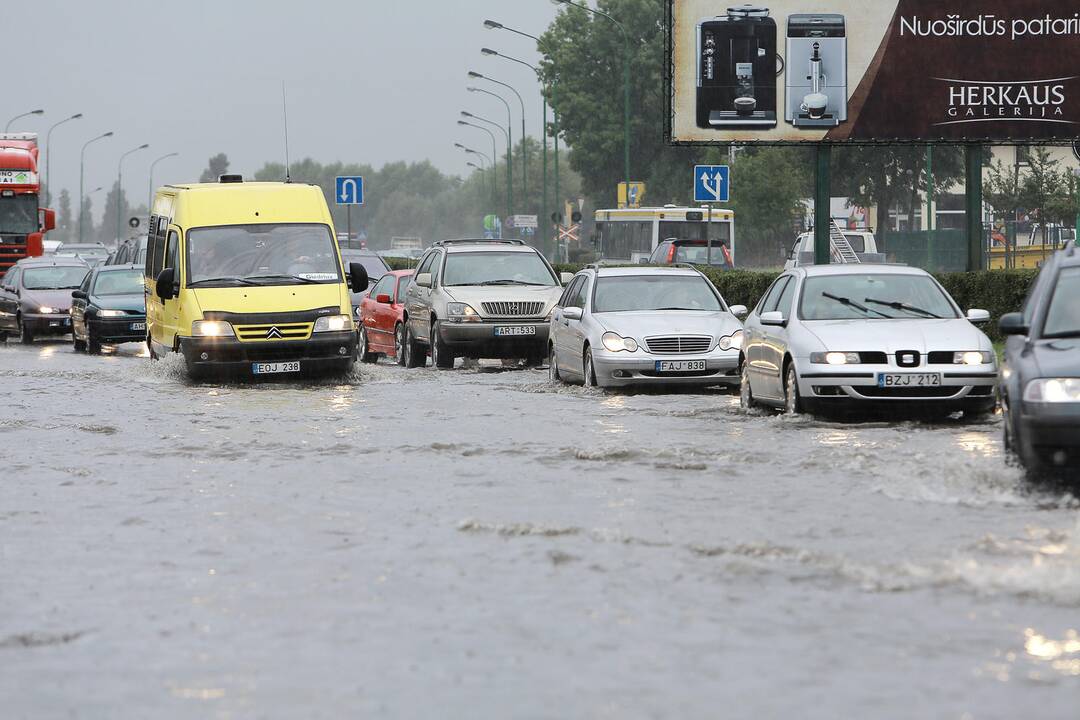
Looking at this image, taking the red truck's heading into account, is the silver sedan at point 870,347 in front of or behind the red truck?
in front

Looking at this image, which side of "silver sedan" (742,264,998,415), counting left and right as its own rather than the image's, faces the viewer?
front

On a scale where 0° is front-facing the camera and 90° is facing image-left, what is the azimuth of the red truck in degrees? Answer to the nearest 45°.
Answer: approximately 0°

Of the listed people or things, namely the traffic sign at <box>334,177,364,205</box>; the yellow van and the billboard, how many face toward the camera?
3

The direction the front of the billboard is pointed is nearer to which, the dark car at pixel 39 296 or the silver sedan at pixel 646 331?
the silver sedan

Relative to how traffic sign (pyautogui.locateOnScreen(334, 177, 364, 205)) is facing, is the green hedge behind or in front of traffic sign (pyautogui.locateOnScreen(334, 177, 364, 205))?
in front

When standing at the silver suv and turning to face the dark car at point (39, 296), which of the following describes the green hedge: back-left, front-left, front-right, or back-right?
back-right

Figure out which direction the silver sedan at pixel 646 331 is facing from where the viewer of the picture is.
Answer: facing the viewer and to the right of the viewer

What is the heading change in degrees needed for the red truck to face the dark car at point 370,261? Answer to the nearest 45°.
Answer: approximately 45° to its left

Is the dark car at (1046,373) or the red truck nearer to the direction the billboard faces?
the dark car

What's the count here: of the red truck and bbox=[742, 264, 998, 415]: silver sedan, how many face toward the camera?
2
